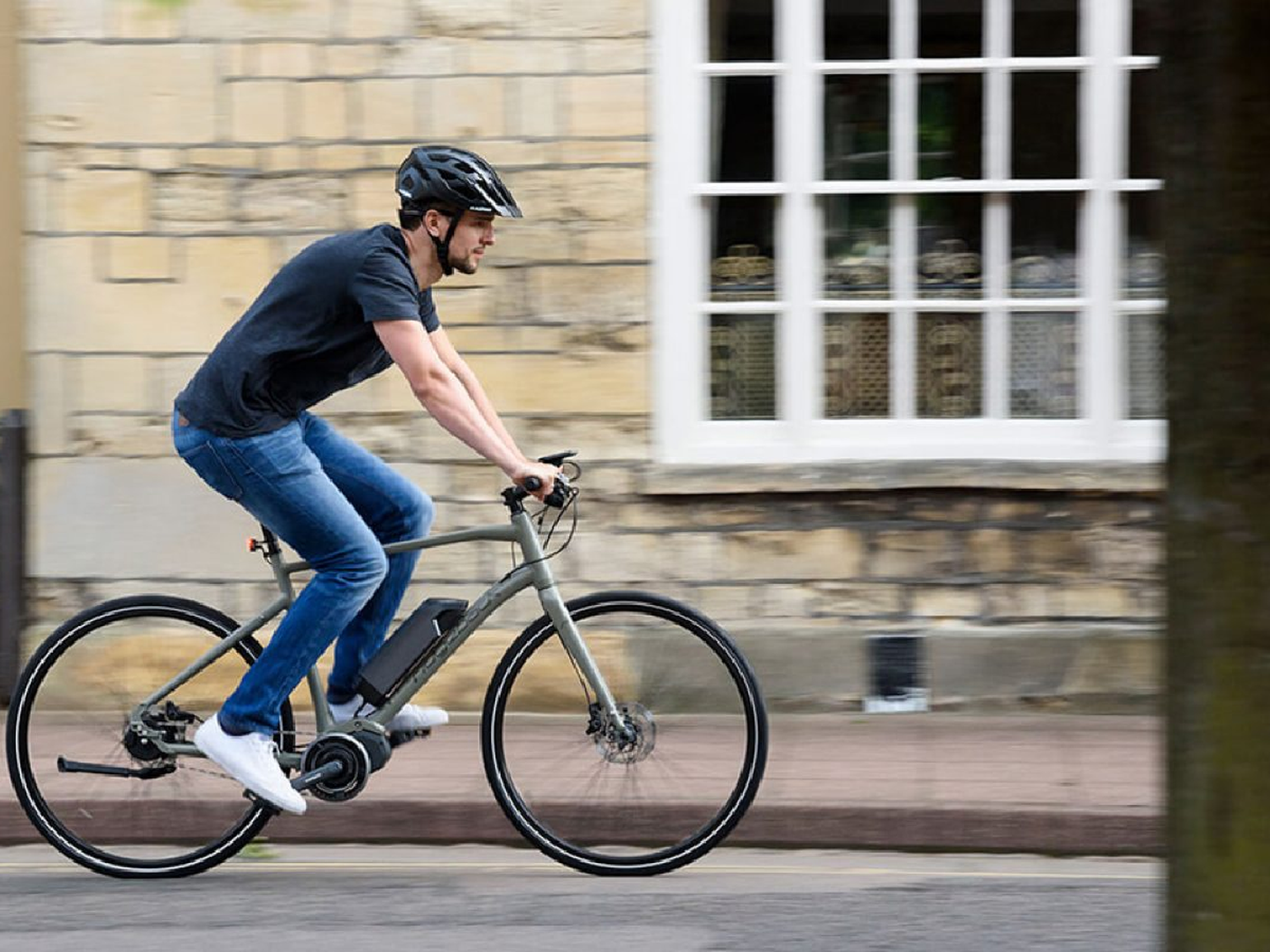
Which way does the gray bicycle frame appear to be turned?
to the viewer's right

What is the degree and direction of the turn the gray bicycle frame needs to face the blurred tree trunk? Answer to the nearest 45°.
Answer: approximately 45° to its right

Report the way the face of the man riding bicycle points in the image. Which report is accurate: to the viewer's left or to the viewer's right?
to the viewer's right

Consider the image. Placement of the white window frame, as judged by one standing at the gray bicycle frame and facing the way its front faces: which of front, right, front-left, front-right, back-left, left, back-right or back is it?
front-left

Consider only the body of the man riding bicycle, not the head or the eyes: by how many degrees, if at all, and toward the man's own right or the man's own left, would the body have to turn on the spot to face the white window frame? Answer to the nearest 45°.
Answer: approximately 45° to the man's own left

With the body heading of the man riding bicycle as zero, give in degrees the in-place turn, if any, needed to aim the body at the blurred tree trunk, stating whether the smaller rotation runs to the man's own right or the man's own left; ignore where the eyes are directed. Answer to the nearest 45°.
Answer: approximately 45° to the man's own right

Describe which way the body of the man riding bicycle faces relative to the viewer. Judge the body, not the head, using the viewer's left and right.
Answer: facing to the right of the viewer

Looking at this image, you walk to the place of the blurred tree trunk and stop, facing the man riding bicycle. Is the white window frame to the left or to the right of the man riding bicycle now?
right
